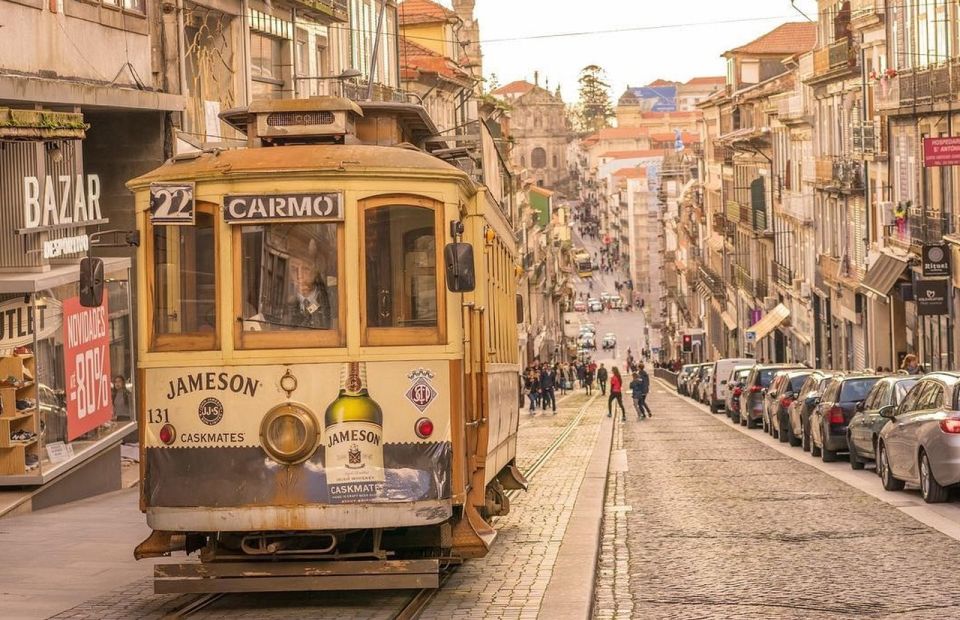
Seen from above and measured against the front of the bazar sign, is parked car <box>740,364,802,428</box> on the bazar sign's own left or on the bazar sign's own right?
on the bazar sign's own left

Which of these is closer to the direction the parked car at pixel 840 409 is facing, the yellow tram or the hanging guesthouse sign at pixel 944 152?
the hanging guesthouse sign

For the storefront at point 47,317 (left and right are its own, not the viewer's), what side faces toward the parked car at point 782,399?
left

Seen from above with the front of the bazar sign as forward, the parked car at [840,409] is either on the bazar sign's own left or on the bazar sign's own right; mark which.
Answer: on the bazar sign's own left

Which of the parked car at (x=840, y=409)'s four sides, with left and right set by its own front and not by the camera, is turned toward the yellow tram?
back

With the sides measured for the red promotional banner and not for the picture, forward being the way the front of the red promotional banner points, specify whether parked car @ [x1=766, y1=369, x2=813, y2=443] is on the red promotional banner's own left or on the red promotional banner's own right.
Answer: on the red promotional banner's own left

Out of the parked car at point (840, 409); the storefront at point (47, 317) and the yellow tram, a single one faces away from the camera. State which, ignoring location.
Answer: the parked car

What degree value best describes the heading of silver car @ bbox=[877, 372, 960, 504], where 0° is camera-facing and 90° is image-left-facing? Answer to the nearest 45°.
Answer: approximately 135°

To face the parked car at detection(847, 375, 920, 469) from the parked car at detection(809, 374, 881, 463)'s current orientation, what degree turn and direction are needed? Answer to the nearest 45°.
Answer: approximately 180°

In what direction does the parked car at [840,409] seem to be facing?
away from the camera

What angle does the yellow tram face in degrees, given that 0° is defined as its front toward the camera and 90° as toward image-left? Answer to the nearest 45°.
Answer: approximately 0°

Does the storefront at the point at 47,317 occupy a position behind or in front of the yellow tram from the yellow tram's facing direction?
behind

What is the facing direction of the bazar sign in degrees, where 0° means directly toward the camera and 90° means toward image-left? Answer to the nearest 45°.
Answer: approximately 315°

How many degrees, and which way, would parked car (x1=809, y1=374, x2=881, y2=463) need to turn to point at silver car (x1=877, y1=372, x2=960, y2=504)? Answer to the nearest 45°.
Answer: approximately 180°
